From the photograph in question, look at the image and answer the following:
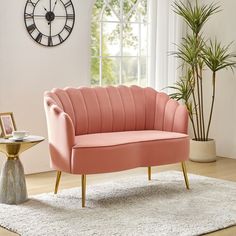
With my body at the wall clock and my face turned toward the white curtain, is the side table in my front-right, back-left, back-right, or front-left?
back-right

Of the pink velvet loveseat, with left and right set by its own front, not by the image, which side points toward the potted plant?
left

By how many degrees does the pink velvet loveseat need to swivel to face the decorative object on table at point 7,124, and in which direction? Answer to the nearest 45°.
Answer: approximately 135° to its right

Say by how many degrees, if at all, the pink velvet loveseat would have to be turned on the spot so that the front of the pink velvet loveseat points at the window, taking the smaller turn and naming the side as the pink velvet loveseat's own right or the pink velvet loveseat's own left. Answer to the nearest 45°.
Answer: approximately 135° to the pink velvet loveseat's own left

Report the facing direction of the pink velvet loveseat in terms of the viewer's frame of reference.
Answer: facing the viewer and to the right of the viewer

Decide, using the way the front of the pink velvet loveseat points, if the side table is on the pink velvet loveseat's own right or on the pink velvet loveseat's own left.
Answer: on the pink velvet loveseat's own right

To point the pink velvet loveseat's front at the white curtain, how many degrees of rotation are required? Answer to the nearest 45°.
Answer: approximately 135° to its left
